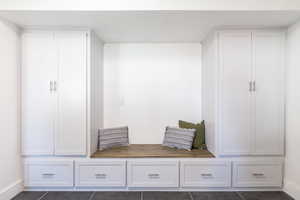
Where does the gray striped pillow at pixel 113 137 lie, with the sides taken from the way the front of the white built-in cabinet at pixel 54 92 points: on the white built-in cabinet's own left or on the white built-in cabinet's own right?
on the white built-in cabinet's own left

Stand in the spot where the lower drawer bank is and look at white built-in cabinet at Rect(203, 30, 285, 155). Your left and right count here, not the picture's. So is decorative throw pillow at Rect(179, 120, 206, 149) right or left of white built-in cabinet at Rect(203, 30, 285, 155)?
left

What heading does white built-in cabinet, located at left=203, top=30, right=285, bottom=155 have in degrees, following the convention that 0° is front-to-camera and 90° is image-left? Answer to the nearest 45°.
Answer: approximately 0°

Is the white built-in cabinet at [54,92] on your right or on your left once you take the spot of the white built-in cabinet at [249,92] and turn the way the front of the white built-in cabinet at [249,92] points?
on your right

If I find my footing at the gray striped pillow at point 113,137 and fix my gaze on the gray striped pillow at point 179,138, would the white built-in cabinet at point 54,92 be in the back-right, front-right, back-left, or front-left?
back-right

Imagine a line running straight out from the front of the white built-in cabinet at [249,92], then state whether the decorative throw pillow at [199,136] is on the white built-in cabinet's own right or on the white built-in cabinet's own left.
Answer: on the white built-in cabinet's own right

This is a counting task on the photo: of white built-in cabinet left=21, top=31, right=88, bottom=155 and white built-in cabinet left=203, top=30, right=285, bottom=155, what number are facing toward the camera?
2

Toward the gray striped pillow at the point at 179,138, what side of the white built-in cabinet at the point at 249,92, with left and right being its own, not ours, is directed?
right

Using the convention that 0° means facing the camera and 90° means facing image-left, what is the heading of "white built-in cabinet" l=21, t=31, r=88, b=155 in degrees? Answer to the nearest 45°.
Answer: approximately 0°
